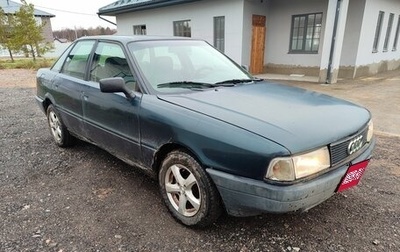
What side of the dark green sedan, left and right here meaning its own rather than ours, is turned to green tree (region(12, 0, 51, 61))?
back

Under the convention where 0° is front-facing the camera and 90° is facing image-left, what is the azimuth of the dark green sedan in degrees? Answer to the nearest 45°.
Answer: approximately 315°

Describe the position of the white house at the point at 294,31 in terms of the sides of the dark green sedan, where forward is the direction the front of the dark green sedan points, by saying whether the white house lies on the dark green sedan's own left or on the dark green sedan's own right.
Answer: on the dark green sedan's own left

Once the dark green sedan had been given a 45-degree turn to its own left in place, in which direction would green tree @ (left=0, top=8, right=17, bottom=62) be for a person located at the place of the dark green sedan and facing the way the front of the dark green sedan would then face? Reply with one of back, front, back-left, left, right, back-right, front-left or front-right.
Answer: back-left
